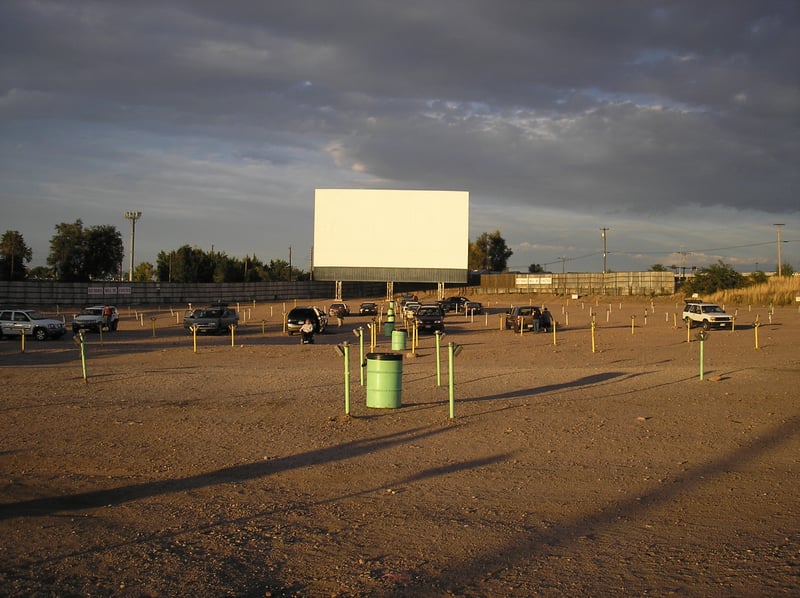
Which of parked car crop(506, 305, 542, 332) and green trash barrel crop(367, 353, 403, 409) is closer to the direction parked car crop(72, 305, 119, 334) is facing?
the green trash barrel

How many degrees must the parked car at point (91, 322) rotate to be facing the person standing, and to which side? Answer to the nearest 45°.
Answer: approximately 135° to its left

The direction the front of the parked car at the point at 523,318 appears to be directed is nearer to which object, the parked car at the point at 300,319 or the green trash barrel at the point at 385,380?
the parked car

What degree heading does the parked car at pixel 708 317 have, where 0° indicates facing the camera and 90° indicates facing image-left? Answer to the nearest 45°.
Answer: approximately 315°

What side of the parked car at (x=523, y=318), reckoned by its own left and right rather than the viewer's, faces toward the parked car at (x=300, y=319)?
left

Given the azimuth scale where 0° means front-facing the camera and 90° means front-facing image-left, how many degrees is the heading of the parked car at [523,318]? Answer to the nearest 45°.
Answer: approximately 135°

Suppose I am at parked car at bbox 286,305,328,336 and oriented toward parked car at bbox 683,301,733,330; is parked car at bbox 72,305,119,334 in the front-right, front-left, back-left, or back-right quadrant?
back-left

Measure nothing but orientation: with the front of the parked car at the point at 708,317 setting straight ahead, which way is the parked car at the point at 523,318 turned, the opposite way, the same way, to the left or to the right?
the opposite way
